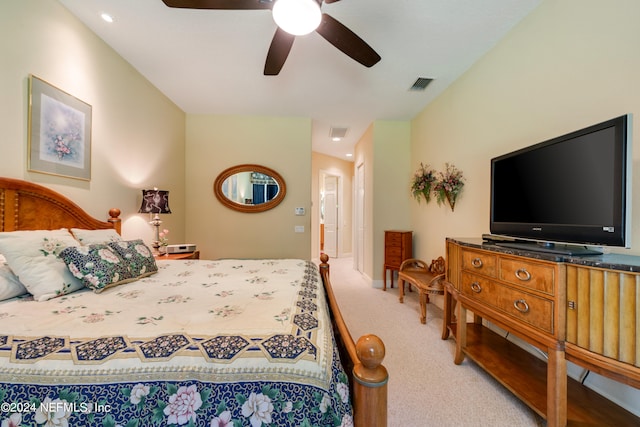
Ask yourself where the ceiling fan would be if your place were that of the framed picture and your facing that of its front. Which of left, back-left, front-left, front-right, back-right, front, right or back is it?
front

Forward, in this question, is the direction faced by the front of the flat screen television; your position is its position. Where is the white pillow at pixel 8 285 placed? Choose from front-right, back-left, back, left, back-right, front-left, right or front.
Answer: front

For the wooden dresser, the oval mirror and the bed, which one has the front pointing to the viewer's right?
the bed

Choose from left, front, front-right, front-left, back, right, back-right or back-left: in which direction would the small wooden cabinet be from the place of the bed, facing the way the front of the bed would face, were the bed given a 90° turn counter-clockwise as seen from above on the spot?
front-right

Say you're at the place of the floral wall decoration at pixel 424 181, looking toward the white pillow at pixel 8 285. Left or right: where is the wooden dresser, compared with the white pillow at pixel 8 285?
left

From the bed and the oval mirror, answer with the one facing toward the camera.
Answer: the oval mirror

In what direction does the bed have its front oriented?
to the viewer's right

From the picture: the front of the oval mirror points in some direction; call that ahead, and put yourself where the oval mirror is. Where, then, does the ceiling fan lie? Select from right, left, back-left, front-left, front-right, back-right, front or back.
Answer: front

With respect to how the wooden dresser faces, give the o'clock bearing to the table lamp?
The table lamp is roughly at 1 o'clock from the wooden dresser.

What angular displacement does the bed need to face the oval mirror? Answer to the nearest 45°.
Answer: approximately 90° to its left

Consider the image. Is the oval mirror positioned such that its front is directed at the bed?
yes

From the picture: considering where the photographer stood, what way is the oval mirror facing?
facing the viewer

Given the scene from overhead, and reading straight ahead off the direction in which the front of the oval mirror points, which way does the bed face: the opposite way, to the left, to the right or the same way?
to the left

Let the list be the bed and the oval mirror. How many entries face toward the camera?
1

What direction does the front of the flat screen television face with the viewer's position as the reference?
facing the viewer and to the left of the viewer

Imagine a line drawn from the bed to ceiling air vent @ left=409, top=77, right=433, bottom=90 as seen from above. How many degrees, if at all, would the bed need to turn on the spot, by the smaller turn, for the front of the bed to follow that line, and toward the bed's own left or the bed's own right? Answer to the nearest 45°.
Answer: approximately 45° to the bed's own left
